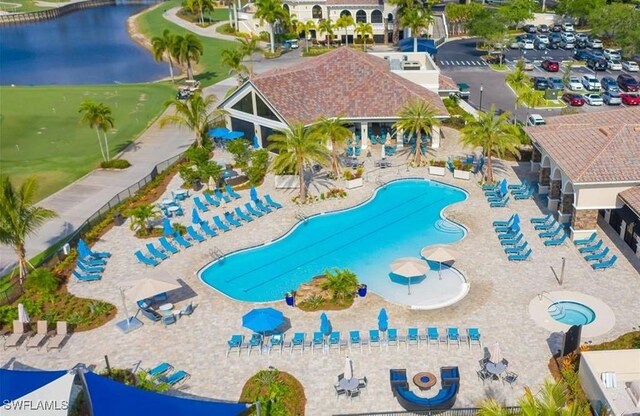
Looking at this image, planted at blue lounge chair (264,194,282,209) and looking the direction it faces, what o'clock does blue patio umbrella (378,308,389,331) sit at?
The blue patio umbrella is roughly at 1 o'clock from the blue lounge chair.

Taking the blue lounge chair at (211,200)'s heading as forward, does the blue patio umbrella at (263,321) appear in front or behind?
in front

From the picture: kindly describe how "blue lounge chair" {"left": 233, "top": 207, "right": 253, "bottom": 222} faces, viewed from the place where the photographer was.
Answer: facing the viewer and to the right of the viewer

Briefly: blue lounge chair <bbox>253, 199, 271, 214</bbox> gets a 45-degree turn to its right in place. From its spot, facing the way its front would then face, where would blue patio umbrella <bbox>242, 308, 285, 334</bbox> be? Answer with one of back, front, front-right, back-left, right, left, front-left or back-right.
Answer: front

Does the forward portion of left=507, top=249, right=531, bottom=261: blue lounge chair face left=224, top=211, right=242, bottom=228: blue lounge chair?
yes

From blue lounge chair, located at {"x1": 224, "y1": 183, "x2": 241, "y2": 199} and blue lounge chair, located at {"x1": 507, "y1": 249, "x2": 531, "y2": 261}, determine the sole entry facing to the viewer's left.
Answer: blue lounge chair, located at {"x1": 507, "y1": 249, "x2": 531, "y2": 261}

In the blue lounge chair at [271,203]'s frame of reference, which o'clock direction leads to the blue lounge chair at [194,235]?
the blue lounge chair at [194,235] is roughly at 3 o'clock from the blue lounge chair at [271,203].

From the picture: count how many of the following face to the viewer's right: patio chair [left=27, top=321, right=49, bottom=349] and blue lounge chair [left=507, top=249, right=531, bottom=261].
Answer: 0

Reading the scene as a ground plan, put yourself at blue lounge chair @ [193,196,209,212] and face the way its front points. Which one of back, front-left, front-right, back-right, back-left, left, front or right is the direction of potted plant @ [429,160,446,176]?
front-left

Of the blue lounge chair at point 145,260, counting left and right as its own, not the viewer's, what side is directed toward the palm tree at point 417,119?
left

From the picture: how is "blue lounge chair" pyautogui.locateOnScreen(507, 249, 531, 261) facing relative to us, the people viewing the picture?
facing to the left of the viewer

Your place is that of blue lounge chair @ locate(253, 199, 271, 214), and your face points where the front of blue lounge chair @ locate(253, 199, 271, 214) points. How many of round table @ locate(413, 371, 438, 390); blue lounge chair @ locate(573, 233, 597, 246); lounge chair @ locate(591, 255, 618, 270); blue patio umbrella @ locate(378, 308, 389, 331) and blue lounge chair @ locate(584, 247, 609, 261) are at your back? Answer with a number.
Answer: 0

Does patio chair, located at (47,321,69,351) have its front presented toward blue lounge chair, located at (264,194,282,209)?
no

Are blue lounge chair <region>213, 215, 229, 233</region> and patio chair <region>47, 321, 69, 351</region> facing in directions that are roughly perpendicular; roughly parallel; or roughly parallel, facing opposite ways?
roughly perpendicular

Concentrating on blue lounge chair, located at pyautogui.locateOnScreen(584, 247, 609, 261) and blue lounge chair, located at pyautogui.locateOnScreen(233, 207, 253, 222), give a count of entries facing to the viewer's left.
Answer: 1

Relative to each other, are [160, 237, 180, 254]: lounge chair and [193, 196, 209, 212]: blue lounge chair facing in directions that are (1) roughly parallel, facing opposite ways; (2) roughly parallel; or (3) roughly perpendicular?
roughly parallel

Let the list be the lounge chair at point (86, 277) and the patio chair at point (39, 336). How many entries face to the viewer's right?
1

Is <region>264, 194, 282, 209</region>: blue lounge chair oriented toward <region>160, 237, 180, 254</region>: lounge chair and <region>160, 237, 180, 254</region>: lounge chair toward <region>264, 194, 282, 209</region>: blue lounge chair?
no

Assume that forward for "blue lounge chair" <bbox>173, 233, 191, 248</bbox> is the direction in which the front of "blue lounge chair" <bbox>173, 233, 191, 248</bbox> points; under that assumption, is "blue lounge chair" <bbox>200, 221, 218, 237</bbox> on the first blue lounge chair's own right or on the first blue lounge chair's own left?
on the first blue lounge chair's own left
